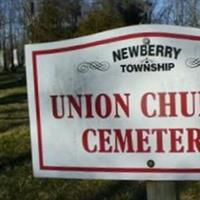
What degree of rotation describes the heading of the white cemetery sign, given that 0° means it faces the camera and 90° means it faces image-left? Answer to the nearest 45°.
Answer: approximately 0°
